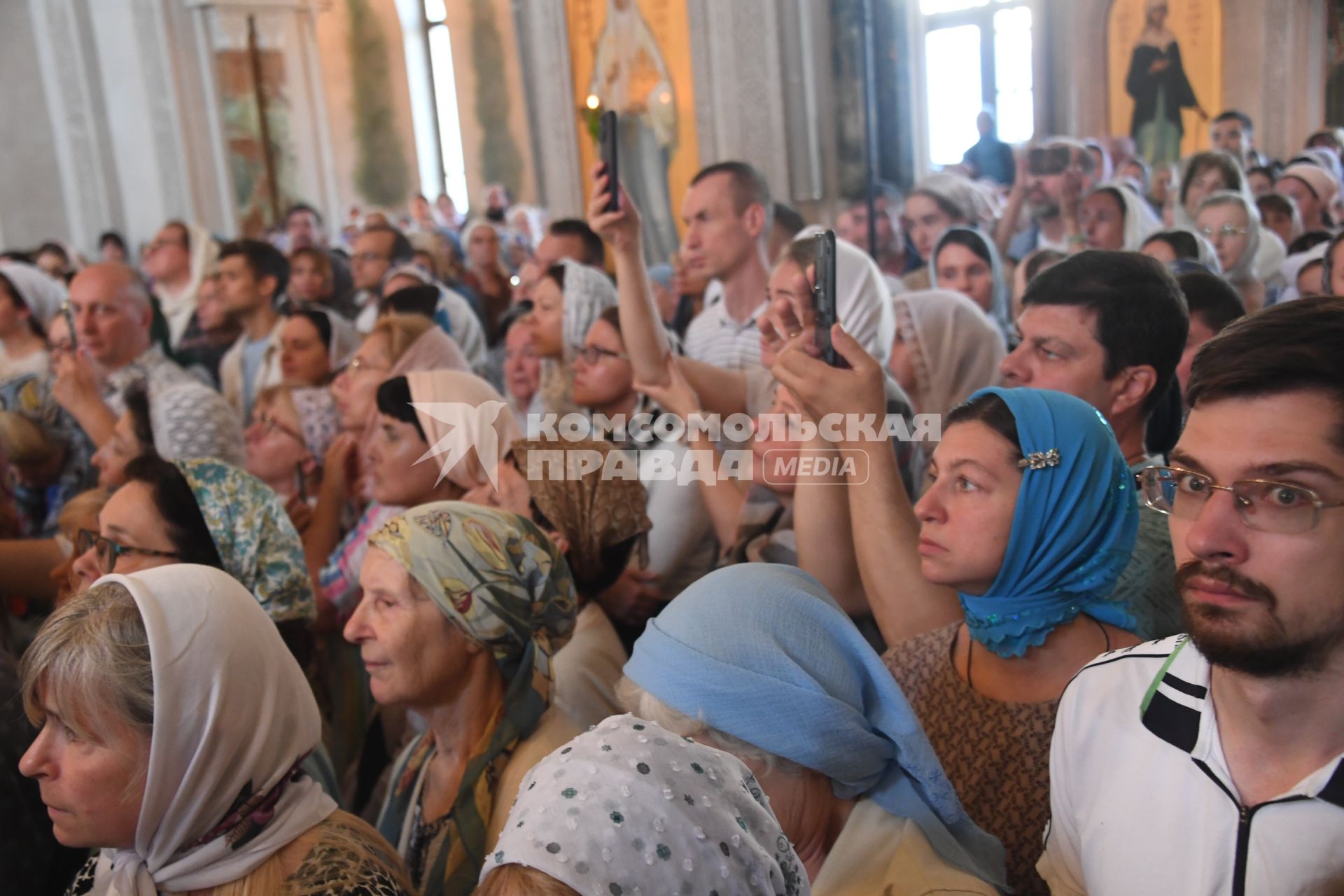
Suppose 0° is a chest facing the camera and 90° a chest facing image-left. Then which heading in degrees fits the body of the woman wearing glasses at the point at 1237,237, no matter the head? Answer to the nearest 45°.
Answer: approximately 45°

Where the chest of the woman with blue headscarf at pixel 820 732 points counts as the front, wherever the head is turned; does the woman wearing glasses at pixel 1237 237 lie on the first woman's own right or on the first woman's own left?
on the first woman's own right

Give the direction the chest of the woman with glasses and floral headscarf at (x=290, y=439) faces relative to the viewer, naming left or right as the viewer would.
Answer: facing to the left of the viewer

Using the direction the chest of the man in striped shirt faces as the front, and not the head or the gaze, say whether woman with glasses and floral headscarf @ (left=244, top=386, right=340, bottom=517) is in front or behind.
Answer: in front

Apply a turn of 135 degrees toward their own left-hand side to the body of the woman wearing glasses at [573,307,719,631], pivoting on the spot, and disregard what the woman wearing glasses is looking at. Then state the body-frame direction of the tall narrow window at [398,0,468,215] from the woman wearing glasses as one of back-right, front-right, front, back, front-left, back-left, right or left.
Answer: left

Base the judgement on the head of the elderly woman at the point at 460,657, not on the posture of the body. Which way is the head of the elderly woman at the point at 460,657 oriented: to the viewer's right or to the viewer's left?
to the viewer's left

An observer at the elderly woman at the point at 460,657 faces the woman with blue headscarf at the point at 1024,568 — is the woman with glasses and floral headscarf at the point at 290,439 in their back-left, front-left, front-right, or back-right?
back-left

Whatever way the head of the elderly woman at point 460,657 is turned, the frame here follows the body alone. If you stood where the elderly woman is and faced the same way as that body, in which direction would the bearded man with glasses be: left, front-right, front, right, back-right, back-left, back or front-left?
left

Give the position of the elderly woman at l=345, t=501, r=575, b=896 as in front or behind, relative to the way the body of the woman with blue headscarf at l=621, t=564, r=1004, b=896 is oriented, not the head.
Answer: in front

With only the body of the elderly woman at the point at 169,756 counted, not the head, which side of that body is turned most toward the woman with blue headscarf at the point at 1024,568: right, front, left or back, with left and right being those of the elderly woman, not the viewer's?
back
